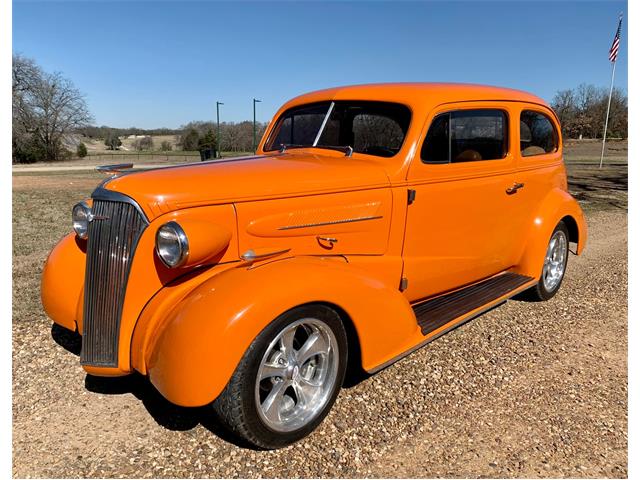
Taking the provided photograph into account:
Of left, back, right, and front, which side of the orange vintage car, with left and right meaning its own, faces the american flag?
back

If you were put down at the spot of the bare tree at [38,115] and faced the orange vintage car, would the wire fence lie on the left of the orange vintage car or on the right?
left

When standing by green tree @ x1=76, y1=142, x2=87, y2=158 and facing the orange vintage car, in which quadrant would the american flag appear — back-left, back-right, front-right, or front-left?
front-left

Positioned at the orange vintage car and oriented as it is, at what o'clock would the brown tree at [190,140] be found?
The brown tree is roughly at 4 o'clock from the orange vintage car.

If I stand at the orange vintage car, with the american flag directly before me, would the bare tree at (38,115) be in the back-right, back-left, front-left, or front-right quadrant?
front-left

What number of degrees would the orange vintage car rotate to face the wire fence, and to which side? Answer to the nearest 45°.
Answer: approximately 135° to its right

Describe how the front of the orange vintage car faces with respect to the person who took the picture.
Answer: facing the viewer and to the left of the viewer

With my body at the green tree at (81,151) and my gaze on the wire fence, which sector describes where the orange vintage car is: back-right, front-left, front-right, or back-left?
front-right
